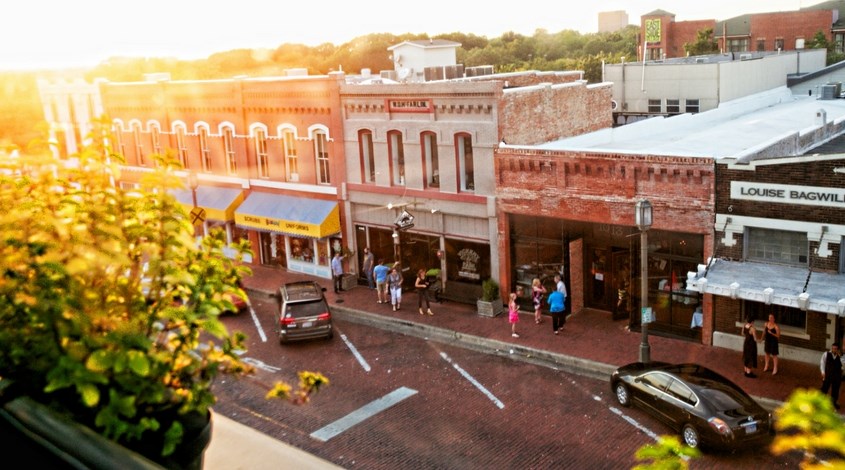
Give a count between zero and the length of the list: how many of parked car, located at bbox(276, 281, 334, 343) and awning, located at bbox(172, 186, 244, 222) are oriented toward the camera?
1

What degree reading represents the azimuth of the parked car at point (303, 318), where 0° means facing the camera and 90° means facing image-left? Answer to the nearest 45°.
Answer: approximately 180°

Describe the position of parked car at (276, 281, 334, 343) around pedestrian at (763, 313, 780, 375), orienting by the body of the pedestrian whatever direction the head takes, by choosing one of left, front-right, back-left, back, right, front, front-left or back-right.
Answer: front-right

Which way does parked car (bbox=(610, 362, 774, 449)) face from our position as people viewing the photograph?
facing away from the viewer and to the left of the viewer

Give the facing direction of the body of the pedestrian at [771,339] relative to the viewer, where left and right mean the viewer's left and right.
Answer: facing the viewer and to the left of the viewer

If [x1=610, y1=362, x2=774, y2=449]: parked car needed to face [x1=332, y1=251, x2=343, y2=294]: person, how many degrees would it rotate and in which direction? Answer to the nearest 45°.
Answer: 0° — it already faces them

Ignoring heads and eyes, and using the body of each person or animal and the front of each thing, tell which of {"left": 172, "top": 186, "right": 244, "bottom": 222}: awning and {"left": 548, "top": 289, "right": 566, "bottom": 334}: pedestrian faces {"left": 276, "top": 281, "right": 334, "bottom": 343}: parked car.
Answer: the awning

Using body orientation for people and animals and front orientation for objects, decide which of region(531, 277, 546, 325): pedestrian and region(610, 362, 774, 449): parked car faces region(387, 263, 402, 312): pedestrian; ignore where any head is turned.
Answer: the parked car

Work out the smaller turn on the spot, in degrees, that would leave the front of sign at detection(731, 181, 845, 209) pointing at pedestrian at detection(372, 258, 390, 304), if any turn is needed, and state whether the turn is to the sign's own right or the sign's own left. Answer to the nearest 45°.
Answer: approximately 45° to the sign's own right

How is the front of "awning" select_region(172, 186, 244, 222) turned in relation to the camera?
facing the viewer

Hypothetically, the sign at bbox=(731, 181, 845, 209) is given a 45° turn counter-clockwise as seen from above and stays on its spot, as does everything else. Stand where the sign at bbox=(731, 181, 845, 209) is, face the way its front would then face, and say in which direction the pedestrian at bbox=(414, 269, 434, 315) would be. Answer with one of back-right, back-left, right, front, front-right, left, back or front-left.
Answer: right

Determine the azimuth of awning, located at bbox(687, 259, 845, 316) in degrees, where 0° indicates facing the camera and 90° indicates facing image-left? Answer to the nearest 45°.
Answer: approximately 45°
